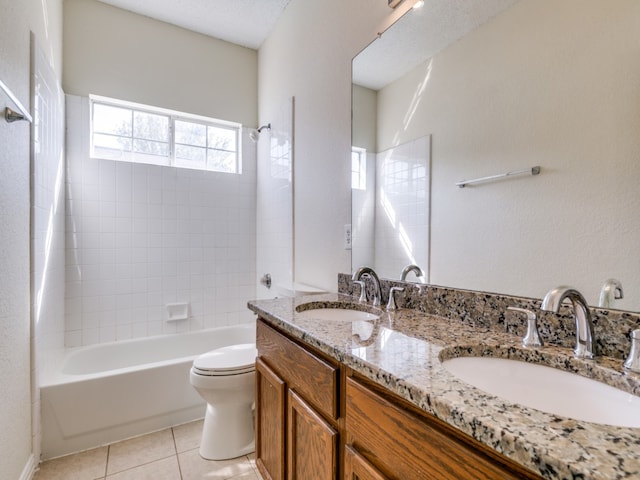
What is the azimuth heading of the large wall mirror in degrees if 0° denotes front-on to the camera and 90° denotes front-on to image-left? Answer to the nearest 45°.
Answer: approximately 45°

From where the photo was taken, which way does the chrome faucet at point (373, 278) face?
to the viewer's left

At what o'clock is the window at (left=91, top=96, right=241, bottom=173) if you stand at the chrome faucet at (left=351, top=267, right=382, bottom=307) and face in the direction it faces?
The window is roughly at 1 o'clock from the chrome faucet.

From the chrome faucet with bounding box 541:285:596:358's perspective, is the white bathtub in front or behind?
in front

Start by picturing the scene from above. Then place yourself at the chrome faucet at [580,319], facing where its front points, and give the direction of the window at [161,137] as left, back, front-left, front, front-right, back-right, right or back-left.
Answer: front-right

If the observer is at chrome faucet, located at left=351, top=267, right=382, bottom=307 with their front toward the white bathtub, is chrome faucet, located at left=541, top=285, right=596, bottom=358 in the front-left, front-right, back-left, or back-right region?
back-left

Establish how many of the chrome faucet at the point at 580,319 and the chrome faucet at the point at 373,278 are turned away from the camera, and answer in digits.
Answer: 0

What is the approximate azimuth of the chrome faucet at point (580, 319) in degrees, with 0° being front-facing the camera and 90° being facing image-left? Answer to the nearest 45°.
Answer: approximately 45°

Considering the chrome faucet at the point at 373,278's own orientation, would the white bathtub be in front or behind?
in front

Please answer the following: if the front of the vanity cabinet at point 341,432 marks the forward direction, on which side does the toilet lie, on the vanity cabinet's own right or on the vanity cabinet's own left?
on the vanity cabinet's own right
